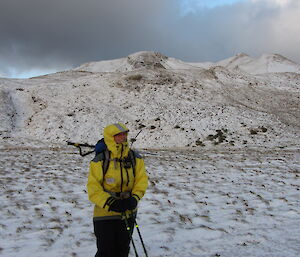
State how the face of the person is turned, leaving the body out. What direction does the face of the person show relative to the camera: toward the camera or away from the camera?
toward the camera

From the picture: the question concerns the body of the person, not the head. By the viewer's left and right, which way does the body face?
facing the viewer and to the right of the viewer
